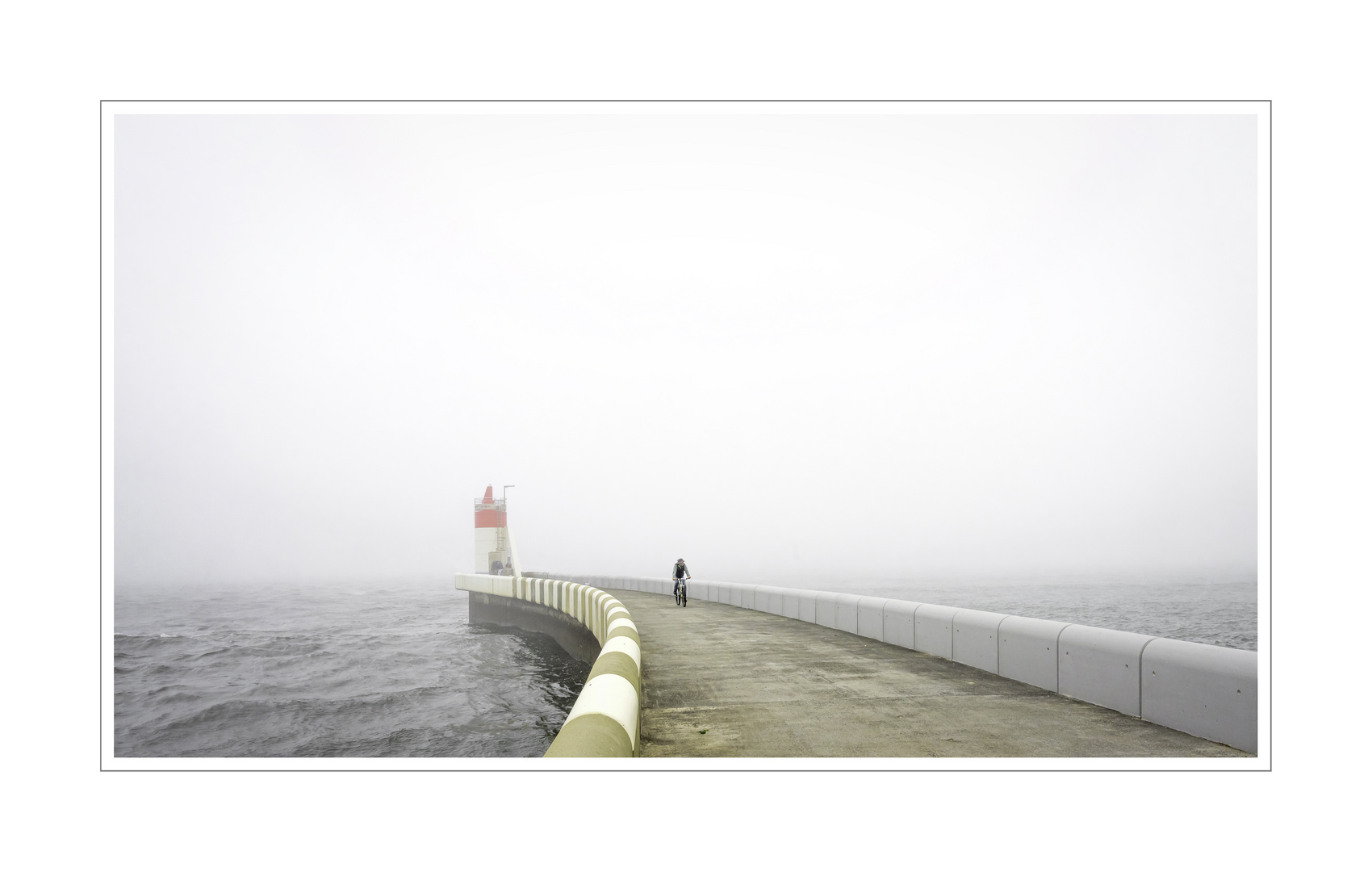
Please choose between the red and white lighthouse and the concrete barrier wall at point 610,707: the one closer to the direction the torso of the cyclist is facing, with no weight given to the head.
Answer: the concrete barrier wall

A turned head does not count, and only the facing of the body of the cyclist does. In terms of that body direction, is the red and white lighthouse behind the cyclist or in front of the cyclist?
behind

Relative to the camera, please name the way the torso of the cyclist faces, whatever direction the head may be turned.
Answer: toward the camera

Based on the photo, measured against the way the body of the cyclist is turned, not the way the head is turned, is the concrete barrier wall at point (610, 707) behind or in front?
in front
